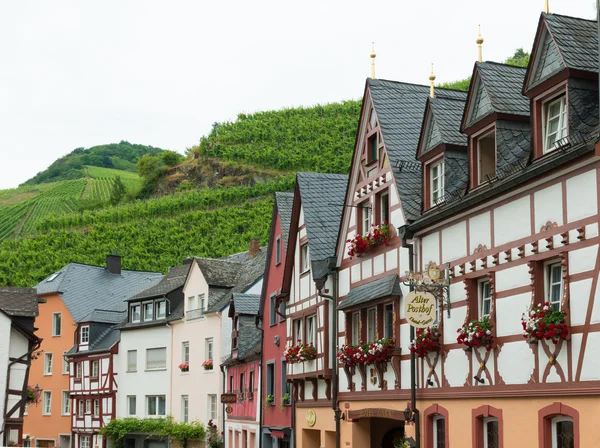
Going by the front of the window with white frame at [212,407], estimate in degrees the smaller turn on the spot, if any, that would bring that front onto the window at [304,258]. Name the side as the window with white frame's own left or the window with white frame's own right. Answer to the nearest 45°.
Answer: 0° — it already faces it

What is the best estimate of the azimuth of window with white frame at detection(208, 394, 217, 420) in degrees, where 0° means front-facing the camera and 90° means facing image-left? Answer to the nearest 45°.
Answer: approximately 0°

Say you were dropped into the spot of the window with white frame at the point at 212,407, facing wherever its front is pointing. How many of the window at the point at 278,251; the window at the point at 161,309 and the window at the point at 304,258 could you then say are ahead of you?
2

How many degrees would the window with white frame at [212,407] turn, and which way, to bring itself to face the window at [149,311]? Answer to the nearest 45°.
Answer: approximately 135° to its right

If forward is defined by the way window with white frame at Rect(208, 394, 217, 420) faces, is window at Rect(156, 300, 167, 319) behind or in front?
behind

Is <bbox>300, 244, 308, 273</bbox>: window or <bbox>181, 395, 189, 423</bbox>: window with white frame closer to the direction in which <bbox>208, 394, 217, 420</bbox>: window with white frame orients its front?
the window
